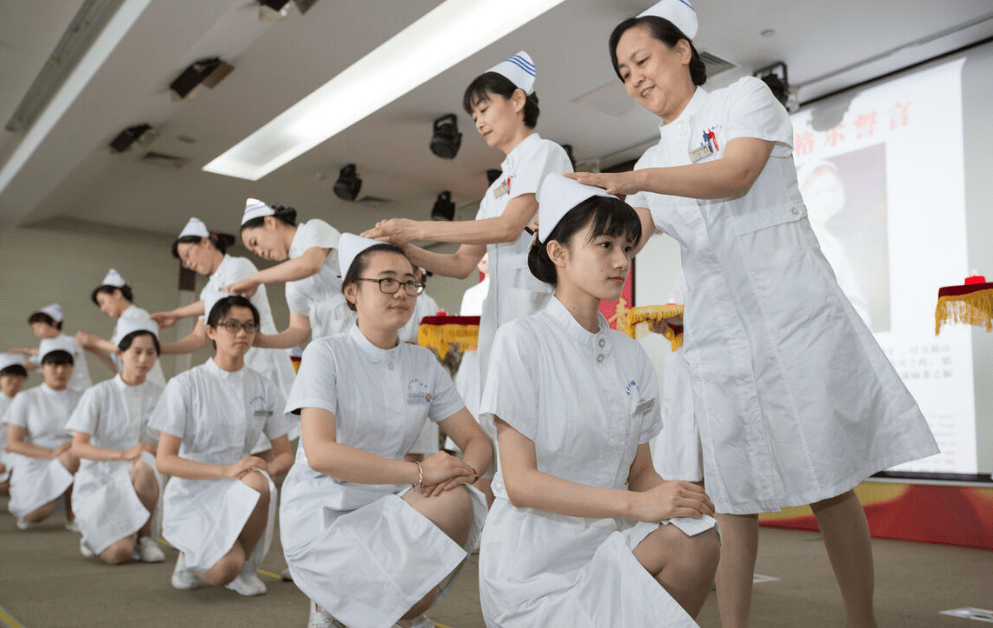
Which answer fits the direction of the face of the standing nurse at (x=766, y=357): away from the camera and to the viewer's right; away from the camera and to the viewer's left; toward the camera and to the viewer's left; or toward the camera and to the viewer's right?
toward the camera and to the viewer's left

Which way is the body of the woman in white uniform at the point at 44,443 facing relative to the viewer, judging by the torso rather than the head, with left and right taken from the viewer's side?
facing the viewer and to the right of the viewer

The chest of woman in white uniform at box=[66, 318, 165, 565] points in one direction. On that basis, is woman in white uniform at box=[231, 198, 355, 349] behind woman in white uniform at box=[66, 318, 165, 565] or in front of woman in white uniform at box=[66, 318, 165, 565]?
in front

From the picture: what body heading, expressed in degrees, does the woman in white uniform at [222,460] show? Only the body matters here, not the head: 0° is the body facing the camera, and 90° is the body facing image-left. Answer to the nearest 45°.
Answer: approximately 315°
